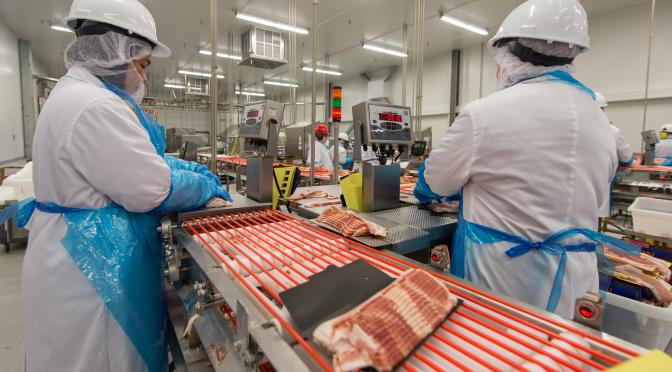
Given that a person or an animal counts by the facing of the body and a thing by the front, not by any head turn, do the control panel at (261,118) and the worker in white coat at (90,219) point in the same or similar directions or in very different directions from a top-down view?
very different directions

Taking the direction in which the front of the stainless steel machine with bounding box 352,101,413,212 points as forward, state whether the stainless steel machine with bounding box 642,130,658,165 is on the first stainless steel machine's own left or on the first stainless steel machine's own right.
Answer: on the first stainless steel machine's own left

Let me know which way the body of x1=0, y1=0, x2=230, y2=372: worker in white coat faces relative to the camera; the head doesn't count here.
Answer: to the viewer's right

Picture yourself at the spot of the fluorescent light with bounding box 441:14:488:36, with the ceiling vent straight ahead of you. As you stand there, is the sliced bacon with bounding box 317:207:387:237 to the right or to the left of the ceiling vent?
left

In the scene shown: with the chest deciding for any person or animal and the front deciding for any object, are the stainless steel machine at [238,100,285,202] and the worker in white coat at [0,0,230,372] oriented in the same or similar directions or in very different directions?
very different directions

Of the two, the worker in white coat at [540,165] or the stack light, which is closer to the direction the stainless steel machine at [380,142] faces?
the worker in white coat

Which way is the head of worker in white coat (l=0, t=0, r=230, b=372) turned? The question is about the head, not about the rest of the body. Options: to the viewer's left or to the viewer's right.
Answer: to the viewer's right

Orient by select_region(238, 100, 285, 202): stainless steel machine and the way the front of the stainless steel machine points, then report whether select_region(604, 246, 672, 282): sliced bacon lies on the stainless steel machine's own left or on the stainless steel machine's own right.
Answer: on the stainless steel machine's own left
